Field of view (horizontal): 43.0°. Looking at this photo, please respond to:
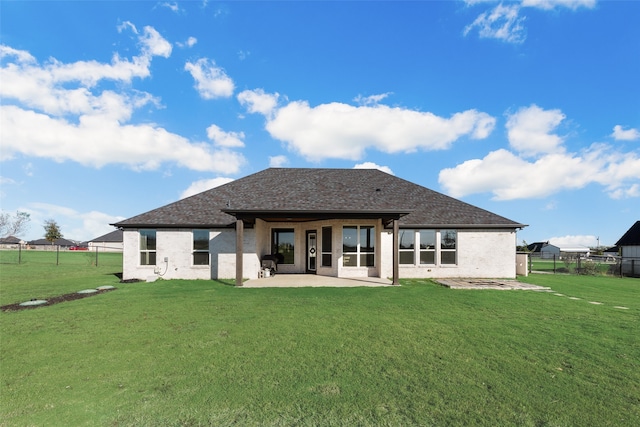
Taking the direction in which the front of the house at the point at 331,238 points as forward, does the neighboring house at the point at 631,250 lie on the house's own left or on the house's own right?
on the house's own right

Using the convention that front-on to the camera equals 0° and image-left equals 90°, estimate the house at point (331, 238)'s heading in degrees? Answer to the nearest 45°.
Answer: approximately 180°
